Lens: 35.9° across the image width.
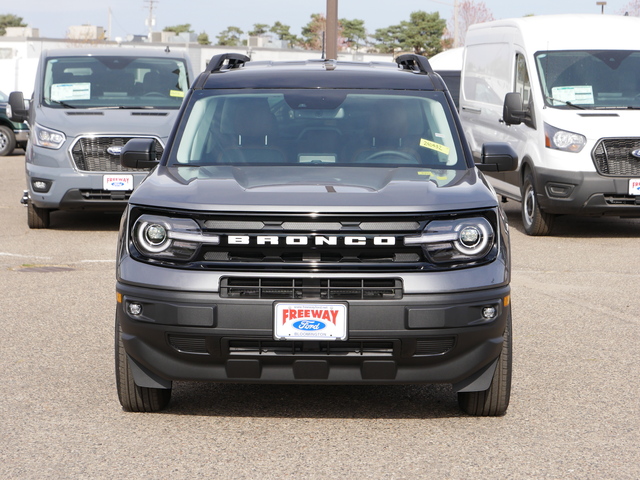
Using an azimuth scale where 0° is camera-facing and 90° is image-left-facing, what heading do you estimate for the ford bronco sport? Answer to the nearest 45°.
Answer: approximately 0°

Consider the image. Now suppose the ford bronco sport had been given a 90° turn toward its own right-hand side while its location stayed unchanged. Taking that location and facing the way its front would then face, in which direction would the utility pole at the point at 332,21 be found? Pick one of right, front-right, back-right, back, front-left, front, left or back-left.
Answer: right

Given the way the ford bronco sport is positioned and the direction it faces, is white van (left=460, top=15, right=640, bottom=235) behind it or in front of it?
behind
